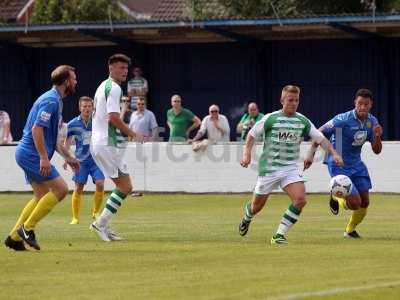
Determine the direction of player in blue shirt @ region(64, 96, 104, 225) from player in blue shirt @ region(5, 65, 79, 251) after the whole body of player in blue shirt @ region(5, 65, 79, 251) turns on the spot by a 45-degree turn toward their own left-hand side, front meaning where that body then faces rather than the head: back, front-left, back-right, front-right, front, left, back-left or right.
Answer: front-left

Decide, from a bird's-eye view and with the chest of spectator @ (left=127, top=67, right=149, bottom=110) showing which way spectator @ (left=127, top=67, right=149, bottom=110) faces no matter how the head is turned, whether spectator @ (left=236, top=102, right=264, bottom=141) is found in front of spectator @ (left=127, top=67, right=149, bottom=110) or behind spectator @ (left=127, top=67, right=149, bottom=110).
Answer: in front

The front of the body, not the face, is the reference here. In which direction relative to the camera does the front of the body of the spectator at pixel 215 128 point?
toward the camera

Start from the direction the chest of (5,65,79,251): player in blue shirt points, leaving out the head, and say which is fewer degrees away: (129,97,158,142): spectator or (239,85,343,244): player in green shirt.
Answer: the player in green shirt

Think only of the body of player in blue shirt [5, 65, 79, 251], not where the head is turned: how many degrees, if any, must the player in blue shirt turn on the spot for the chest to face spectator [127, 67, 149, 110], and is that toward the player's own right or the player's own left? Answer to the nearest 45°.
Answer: approximately 90° to the player's own left

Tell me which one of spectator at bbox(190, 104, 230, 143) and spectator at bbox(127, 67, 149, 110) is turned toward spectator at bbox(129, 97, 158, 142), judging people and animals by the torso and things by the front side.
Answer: spectator at bbox(127, 67, 149, 110)

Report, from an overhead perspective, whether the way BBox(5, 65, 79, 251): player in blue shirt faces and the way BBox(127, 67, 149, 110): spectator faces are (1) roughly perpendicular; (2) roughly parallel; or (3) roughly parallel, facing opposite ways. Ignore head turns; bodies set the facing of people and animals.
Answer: roughly perpendicular

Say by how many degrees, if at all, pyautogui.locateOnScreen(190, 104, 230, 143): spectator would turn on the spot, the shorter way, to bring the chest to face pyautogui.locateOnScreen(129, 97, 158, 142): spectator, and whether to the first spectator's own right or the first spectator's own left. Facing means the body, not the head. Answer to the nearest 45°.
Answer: approximately 90° to the first spectator's own right

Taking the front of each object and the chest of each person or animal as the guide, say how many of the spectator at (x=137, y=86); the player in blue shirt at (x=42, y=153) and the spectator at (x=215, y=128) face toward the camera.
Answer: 2

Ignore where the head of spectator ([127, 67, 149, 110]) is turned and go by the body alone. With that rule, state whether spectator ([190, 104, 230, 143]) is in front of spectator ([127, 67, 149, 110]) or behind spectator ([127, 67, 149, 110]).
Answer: in front

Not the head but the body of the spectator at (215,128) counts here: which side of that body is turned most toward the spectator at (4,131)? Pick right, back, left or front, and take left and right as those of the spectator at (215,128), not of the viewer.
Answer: right

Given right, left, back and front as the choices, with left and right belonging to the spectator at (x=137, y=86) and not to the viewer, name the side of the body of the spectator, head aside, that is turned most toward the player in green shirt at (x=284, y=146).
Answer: front

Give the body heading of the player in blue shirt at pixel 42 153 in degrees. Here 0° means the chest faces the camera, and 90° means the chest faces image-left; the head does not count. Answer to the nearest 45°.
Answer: approximately 270°

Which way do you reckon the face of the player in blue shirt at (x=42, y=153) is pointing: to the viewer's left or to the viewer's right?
to the viewer's right

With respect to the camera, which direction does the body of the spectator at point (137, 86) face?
toward the camera
